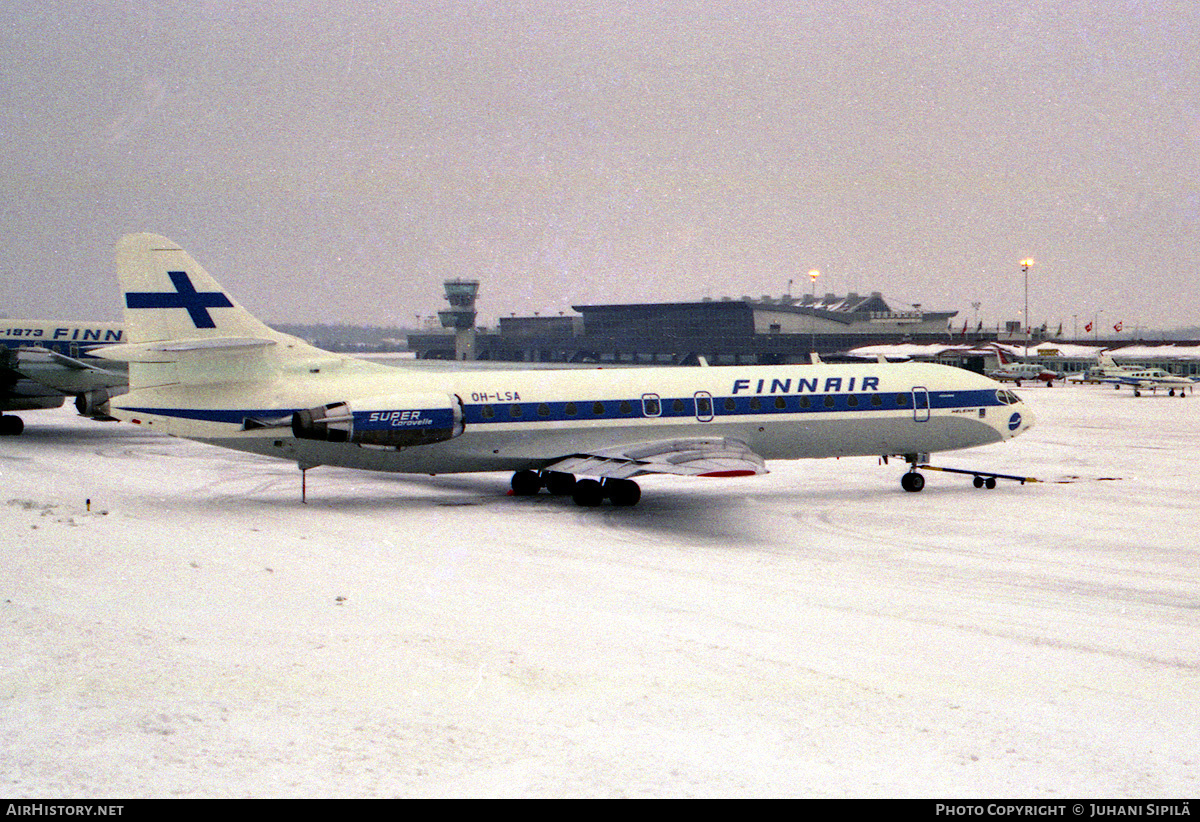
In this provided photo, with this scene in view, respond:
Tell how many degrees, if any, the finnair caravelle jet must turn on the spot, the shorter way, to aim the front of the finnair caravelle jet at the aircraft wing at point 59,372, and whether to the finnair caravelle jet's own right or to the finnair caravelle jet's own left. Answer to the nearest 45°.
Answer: approximately 135° to the finnair caravelle jet's own left

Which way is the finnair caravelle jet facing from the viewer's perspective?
to the viewer's right

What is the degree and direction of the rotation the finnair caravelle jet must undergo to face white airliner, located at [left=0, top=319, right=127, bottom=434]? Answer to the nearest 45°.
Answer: approximately 135° to its left
